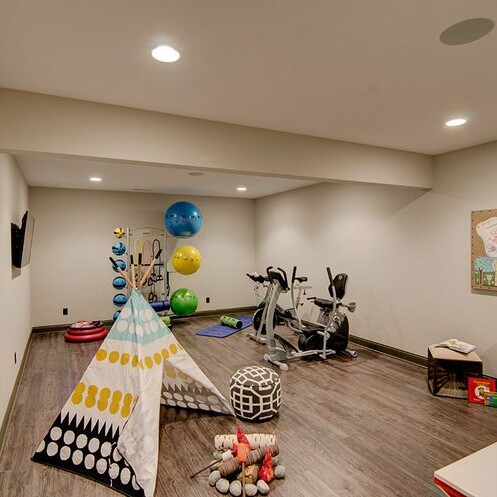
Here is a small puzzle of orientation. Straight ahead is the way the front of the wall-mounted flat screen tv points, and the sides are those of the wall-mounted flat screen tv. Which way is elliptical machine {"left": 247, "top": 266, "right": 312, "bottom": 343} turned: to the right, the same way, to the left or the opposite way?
the opposite way

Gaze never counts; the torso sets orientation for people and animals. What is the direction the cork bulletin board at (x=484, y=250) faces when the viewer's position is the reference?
facing the viewer and to the left of the viewer

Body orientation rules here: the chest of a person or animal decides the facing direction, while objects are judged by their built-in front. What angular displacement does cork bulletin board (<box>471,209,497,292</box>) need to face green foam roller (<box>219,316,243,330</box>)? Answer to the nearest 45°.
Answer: approximately 45° to its right

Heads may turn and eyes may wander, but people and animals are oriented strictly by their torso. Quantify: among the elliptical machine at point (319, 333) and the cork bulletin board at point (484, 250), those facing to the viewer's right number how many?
0

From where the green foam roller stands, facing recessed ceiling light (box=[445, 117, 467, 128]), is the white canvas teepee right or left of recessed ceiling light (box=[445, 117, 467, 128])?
right

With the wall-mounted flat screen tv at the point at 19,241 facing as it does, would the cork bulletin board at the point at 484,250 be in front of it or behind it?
in front

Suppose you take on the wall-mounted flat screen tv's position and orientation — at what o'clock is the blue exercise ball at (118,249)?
The blue exercise ball is roughly at 10 o'clock from the wall-mounted flat screen tv.

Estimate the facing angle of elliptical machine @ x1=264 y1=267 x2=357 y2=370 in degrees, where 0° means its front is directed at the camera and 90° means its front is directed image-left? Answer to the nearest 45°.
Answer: approximately 45°

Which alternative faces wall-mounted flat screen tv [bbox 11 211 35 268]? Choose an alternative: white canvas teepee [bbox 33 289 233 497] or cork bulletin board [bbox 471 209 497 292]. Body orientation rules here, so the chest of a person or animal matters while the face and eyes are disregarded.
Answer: the cork bulletin board

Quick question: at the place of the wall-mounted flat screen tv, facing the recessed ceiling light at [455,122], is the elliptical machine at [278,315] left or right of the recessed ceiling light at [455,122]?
left

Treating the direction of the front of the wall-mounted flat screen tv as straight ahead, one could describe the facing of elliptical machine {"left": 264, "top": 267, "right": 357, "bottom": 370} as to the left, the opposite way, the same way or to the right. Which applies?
the opposite way

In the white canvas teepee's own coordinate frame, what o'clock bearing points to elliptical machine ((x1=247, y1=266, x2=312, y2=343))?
The elliptical machine is roughly at 9 o'clock from the white canvas teepee.

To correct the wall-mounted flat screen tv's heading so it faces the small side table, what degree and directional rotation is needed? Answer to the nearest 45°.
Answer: approximately 45° to its right

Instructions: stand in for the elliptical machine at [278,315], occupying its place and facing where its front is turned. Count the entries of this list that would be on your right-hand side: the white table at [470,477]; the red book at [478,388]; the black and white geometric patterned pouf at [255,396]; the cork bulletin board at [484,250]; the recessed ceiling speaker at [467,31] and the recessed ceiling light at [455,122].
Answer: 0

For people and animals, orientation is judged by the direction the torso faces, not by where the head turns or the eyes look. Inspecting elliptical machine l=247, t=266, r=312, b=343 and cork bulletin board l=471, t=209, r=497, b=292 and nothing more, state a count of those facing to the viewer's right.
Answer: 0

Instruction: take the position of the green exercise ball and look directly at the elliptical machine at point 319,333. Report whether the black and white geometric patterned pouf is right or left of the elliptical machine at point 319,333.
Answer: right

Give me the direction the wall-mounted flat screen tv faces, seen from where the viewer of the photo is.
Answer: facing to the right of the viewer

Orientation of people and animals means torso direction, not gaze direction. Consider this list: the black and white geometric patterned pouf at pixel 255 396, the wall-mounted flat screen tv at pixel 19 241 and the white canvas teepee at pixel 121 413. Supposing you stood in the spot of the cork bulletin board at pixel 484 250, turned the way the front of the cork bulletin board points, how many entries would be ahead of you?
3

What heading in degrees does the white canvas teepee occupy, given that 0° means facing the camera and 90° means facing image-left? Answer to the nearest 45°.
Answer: approximately 315°

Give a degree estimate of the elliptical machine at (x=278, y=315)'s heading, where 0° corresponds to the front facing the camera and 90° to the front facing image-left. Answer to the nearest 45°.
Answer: approximately 45°
